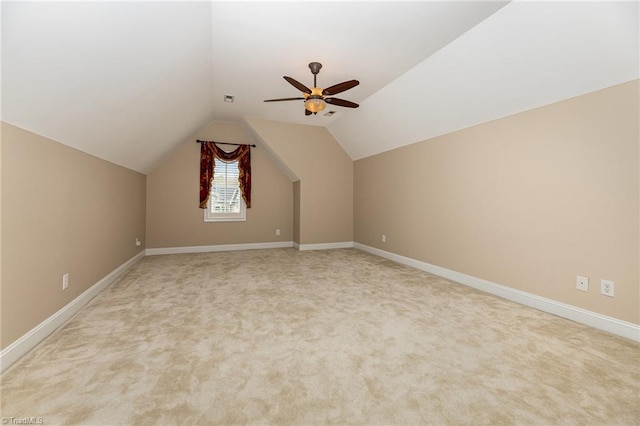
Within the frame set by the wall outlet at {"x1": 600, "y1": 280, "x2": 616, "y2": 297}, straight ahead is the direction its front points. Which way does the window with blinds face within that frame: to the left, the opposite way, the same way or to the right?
to the left

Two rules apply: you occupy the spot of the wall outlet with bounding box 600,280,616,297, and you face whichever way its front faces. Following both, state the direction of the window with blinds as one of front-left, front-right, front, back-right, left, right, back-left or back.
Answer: front-right

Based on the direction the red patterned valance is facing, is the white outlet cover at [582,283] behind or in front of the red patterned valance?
in front

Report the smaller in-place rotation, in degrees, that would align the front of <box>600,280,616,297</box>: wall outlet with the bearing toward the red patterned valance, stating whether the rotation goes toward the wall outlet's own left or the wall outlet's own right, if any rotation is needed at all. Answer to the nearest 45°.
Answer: approximately 45° to the wall outlet's own right

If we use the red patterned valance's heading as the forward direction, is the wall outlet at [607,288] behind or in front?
in front

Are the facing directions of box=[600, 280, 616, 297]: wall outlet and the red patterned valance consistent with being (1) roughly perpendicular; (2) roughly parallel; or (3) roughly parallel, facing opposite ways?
roughly perpendicular

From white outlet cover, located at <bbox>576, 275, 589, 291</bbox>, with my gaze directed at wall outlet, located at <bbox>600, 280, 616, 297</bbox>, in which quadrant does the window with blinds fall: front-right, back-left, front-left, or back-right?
back-right

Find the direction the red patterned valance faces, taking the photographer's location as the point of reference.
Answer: facing the viewer

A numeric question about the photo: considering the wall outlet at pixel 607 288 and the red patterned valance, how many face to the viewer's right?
0

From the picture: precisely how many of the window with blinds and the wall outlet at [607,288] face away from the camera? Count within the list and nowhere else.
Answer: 0

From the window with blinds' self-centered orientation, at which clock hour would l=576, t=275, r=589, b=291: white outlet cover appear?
The white outlet cover is roughly at 11 o'clock from the window with blinds.

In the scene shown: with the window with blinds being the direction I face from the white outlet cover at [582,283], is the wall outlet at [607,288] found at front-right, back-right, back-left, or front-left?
back-left

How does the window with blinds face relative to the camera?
toward the camera

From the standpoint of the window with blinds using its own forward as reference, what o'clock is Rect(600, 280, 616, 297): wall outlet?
The wall outlet is roughly at 11 o'clock from the window with blinds.

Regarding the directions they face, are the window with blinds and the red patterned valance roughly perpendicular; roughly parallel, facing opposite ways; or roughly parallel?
roughly parallel
